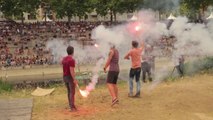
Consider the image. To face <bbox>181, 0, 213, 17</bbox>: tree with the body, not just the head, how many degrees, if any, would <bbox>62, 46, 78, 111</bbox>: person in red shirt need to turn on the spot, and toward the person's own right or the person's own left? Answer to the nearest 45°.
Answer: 0° — they already face it

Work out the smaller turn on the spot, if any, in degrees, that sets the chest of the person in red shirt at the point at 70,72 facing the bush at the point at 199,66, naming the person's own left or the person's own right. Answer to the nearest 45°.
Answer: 0° — they already face it

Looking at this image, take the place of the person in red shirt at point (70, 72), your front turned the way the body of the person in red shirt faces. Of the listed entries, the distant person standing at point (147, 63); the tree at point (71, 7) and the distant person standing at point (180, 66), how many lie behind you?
0

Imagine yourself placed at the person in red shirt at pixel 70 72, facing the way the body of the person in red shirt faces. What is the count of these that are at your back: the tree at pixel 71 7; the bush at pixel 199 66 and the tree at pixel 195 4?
0

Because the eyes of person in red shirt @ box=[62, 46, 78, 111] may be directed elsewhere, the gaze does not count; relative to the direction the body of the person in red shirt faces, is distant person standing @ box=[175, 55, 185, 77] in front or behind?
in front

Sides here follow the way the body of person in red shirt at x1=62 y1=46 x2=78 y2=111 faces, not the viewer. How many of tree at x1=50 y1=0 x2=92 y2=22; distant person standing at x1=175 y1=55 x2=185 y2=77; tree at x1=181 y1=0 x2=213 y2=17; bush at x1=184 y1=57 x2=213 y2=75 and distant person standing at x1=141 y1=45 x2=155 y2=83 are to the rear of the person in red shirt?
0

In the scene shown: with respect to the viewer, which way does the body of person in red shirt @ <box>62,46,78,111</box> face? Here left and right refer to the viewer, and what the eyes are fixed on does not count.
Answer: facing away from the viewer and to the right of the viewer

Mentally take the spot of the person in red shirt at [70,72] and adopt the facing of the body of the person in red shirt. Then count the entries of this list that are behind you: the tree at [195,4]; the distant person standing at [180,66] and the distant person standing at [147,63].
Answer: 0

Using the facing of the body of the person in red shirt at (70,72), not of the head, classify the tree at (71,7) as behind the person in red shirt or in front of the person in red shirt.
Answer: in front

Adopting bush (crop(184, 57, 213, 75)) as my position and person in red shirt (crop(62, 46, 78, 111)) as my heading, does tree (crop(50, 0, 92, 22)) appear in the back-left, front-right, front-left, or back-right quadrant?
back-right

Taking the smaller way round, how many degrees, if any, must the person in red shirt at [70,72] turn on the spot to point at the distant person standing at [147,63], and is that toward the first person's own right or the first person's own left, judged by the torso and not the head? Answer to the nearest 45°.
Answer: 0° — they already face them
